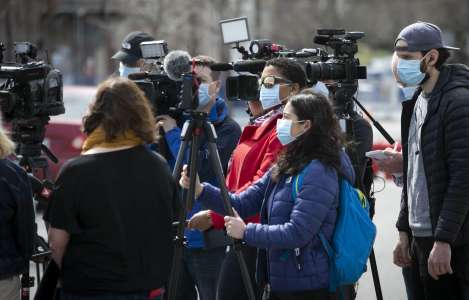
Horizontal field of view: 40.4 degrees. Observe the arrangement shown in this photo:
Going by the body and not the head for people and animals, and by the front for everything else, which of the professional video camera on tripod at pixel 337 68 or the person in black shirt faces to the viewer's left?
the professional video camera on tripod

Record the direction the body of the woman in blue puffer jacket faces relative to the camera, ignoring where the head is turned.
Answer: to the viewer's left

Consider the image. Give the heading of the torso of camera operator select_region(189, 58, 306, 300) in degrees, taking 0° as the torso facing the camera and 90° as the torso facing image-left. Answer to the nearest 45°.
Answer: approximately 45°

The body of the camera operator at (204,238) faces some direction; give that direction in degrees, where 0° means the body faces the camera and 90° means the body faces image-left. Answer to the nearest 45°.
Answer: approximately 45°

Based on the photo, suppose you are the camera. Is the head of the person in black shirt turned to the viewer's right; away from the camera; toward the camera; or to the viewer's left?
away from the camera

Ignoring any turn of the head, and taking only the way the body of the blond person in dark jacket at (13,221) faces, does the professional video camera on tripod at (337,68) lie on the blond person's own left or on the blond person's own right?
on the blond person's own right

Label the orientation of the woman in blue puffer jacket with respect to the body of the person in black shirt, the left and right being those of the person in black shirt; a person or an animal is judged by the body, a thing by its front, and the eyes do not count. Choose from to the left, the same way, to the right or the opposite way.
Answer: to the left

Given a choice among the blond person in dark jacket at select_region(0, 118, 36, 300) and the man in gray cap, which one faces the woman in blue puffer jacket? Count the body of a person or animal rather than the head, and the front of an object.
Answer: the man in gray cap

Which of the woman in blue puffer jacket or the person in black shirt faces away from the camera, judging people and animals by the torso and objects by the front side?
the person in black shirt

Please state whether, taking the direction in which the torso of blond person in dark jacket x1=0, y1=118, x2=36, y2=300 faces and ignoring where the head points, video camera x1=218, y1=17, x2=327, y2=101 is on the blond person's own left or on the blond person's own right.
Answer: on the blond person's own right

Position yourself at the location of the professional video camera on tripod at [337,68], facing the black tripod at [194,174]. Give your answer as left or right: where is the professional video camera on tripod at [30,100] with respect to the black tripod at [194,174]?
right

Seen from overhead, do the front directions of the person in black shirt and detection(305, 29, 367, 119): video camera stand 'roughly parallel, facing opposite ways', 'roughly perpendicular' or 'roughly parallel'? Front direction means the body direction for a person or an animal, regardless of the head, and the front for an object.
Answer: roughly perpendicular

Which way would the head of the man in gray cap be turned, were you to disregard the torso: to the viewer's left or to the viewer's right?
to the viewer's left

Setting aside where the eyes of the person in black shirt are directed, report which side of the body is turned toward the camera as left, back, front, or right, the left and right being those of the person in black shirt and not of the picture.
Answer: back
